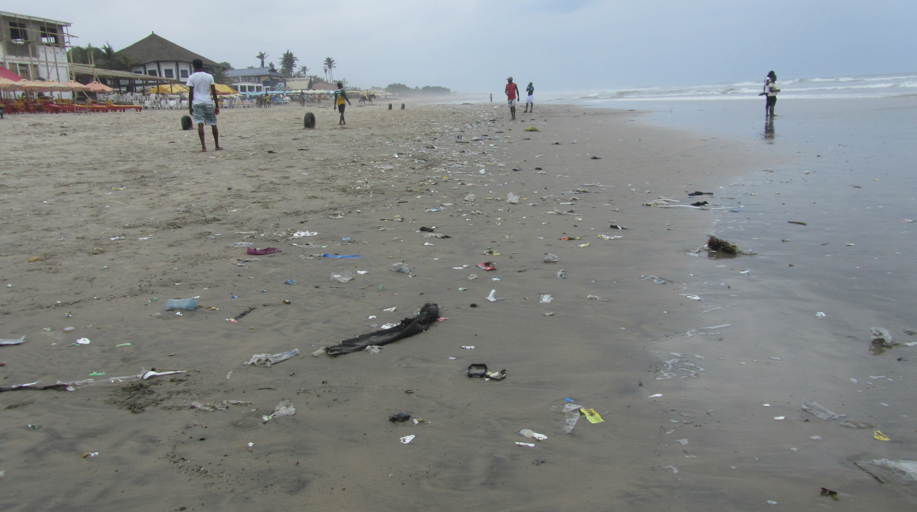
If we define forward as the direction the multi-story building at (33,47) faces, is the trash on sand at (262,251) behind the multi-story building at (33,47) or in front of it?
in front

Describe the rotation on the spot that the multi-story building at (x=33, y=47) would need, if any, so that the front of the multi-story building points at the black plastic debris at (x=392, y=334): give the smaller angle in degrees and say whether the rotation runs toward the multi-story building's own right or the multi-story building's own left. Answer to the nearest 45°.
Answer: approximately 45° to the multi-story building's own right

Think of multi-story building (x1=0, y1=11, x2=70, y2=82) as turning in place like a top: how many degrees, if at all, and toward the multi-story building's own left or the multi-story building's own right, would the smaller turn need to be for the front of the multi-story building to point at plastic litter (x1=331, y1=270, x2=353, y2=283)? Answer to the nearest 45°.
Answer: approximately 45° to the multi-story building's own right

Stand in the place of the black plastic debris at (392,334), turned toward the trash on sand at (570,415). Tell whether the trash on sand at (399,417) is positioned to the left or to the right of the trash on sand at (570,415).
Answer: right

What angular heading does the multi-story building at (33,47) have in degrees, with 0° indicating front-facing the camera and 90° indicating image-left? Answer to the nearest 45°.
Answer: approximately 315°

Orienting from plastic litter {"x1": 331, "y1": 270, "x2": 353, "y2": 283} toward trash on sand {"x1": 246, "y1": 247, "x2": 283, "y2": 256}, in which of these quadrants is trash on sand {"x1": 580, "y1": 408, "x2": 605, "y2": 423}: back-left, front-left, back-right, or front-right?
back-left

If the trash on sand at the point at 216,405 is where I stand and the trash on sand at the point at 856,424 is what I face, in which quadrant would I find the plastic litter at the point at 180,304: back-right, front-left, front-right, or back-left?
back-left

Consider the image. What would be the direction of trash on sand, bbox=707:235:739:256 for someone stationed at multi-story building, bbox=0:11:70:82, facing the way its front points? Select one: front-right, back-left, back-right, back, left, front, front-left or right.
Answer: front-right

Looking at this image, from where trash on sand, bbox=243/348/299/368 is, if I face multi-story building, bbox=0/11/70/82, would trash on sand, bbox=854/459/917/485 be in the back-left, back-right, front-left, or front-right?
back-right

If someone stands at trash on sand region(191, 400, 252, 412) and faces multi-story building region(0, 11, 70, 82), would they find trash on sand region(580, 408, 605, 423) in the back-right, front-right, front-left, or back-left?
back-right
